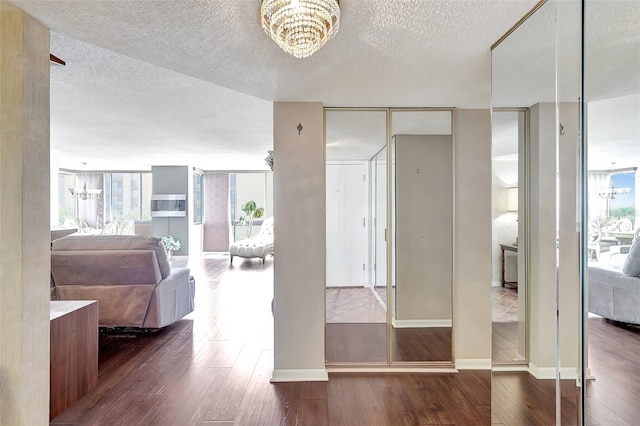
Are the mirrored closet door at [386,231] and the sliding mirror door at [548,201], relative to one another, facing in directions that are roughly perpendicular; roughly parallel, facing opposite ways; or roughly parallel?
roughly perpendicular

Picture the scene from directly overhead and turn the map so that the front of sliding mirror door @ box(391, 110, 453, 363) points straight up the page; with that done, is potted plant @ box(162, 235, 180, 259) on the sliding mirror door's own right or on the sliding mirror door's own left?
on the sliding mirror door's own right

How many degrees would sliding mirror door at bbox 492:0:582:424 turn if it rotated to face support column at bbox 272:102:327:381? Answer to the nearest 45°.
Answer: approximately 45° to its right

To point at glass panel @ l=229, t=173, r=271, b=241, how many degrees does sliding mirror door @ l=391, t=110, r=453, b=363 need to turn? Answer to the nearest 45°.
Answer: approximately 135° to its right

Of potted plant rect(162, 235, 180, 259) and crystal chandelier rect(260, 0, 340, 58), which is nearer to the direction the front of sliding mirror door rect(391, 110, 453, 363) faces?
the crystal chandelier
